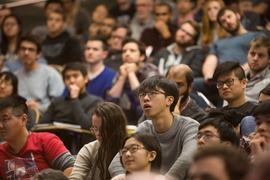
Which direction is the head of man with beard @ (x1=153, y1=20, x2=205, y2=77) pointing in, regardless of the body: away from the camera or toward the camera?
toward the camera

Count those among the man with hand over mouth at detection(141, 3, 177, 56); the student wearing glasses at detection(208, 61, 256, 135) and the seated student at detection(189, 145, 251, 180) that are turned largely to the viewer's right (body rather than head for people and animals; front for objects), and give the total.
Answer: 0

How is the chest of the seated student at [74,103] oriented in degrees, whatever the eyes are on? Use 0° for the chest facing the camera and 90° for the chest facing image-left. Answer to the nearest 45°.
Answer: approximately 45°

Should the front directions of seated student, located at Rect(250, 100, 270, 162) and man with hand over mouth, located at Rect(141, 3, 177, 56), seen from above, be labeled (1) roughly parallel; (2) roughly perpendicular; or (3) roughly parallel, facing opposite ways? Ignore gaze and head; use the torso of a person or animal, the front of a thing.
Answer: roughly parallel

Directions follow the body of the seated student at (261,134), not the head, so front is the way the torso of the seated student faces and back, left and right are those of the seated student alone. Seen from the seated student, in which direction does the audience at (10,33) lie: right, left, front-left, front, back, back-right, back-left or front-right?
right

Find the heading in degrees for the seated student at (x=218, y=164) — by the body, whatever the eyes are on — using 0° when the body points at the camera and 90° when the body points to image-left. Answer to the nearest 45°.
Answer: approximately 45°

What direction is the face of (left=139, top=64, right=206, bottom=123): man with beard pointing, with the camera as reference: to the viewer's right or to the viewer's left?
to the viewer's left

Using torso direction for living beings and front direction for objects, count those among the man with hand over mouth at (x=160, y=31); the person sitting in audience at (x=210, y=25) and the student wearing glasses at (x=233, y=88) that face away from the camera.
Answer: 0

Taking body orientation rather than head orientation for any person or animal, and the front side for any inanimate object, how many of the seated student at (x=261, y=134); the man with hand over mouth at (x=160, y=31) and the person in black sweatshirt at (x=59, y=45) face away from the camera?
0

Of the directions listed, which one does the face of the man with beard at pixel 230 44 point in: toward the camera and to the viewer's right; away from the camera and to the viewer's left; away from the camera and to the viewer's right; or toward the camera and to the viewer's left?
toward the camera and to the viewer's left

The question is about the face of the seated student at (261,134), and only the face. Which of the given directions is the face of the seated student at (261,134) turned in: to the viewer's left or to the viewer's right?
to the viewer's left

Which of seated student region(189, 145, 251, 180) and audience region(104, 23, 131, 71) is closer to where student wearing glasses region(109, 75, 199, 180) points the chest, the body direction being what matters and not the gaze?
the seated student

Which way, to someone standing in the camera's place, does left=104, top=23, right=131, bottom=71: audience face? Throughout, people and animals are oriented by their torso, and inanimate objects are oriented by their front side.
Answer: facing the viewer and to the left of the viewer

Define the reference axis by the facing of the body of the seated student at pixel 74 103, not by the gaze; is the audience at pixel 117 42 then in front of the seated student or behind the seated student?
behind

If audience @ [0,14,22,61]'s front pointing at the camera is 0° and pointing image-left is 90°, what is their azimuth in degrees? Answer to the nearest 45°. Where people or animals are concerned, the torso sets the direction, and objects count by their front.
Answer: approximately 45°
